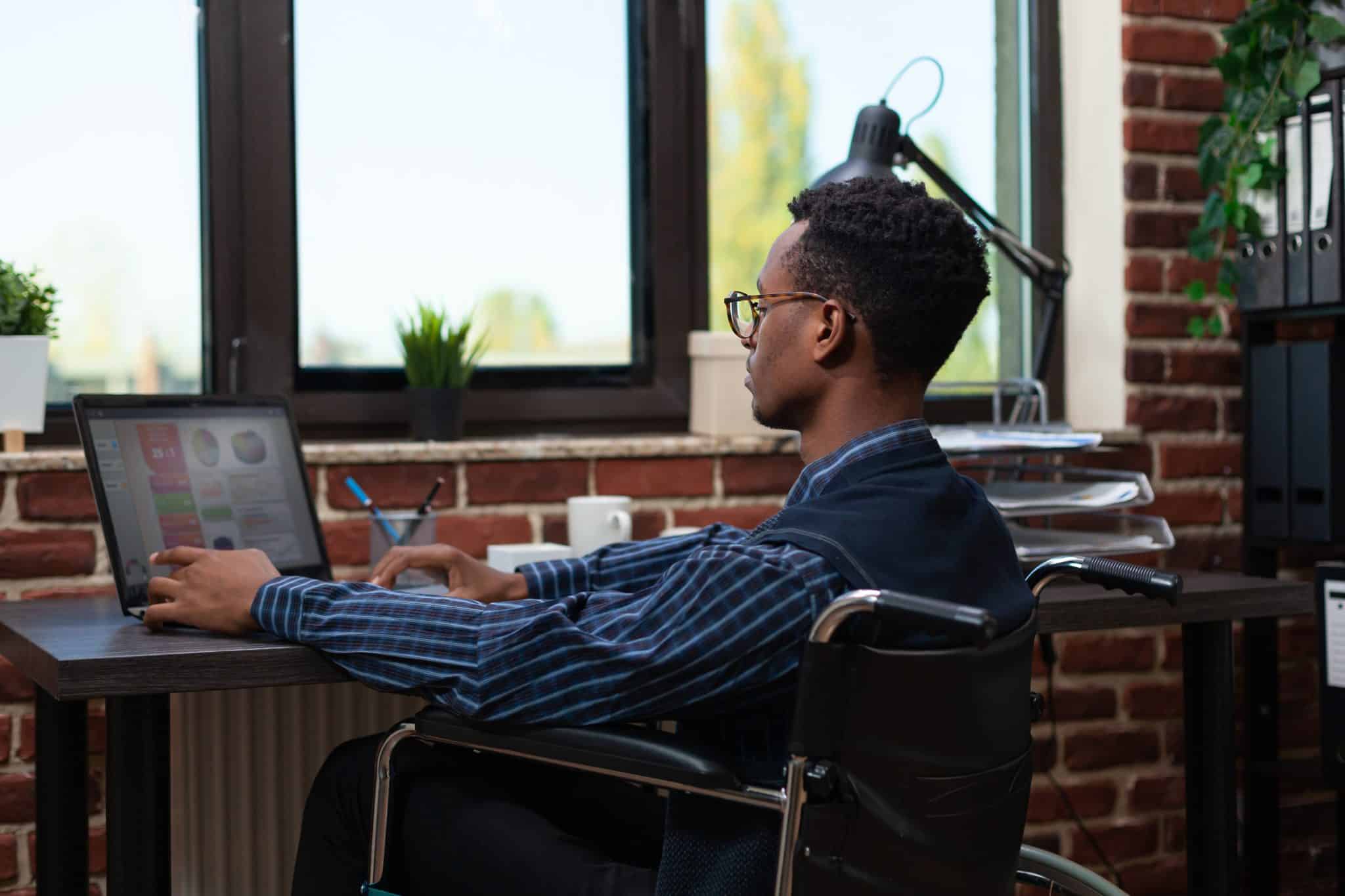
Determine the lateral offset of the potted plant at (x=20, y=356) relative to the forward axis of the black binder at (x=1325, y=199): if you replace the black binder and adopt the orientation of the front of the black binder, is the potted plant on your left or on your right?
on your right

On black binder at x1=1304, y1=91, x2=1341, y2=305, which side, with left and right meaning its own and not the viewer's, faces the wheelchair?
front

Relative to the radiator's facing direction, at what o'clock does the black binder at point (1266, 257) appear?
The black binder is roughly at 9 o'clock from the radiator.

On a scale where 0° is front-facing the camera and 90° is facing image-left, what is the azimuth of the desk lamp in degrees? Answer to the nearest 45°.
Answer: approximately 90°

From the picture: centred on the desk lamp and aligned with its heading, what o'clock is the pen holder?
The pen holder is roughly at 11 o'clock from the desk lamp.

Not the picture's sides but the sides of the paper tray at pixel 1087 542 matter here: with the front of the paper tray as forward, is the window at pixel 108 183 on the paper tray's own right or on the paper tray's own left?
on the paper tray's own right

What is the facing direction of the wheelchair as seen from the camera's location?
facing away from the viewer and to the left of the viewer

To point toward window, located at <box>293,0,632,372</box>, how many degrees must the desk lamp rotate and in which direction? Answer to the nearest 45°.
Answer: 0° — it already faces it

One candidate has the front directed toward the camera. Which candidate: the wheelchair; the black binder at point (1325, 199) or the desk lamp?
the black binder

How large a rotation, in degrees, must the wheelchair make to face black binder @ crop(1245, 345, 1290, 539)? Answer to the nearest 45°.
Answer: approximately 90° to its right

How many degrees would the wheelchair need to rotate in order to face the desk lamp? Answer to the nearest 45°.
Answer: approximately 45° to its right
